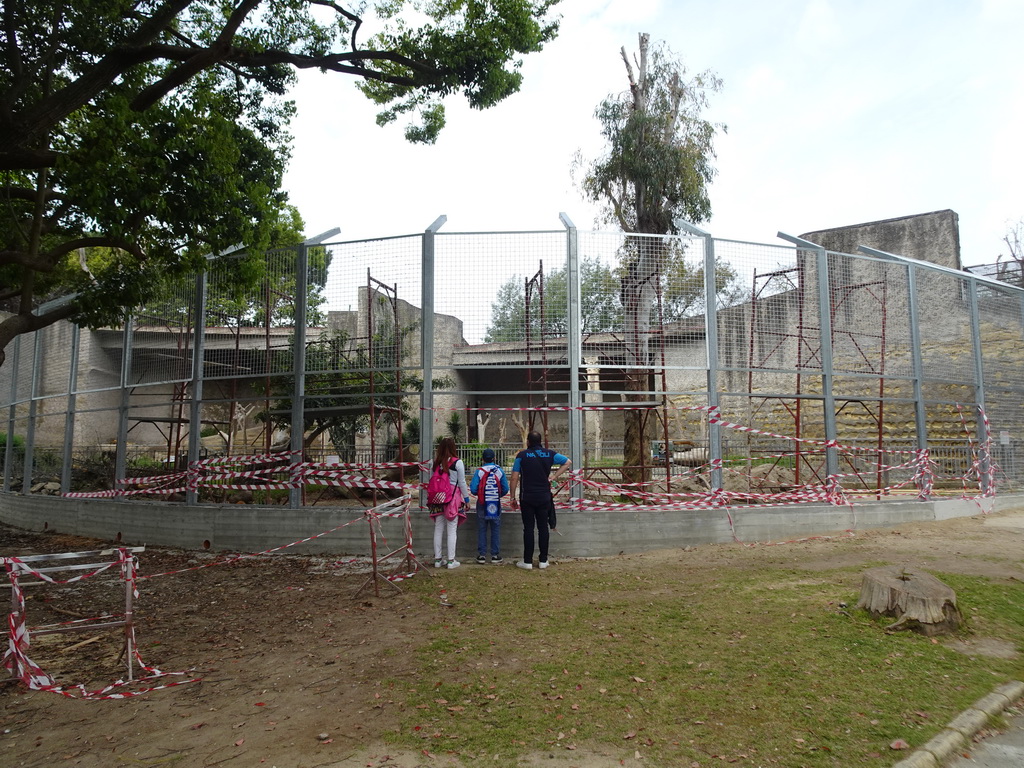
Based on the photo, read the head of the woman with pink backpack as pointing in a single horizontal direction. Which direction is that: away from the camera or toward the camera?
away from the camera

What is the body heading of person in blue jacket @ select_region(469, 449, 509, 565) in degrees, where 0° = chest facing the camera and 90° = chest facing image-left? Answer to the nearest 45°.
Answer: approximately 180°

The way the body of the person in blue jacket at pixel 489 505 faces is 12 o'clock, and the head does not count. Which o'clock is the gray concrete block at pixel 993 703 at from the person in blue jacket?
The gray concrete block is roughly at 5 o'clock from the person in blue jacket.

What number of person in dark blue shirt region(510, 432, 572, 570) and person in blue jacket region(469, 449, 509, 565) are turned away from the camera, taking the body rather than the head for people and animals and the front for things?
2

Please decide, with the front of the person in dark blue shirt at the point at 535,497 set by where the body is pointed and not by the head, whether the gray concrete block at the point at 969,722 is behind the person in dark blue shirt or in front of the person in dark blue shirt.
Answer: behind

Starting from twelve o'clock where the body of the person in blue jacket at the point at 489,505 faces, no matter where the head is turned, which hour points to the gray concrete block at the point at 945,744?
The gray concrete block is roughly at 5 o'clock from the person in blue jacket.

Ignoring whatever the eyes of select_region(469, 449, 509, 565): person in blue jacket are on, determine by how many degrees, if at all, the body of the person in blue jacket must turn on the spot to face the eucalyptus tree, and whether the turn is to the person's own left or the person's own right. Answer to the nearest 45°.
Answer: approximately 45° to the person's own right

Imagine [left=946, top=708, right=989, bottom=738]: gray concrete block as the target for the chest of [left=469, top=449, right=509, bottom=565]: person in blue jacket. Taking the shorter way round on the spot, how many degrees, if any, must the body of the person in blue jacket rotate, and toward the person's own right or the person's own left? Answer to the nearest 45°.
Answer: approximately 135° to the person's own right

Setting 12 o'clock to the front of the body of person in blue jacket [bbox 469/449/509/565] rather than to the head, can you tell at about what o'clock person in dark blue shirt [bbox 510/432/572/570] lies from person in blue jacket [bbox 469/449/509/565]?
person in dark blue shirt [bbox 510/432/572/570] is roughly at 4 o'clock from person in blue jacket [bbox 469/449/509/565].

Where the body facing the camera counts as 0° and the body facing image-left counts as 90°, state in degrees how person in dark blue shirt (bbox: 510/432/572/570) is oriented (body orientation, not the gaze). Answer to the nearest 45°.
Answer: approximately 180°

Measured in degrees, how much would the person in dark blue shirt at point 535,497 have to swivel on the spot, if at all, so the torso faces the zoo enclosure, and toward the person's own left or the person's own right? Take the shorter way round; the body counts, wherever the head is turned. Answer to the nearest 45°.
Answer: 0° — they already face it
